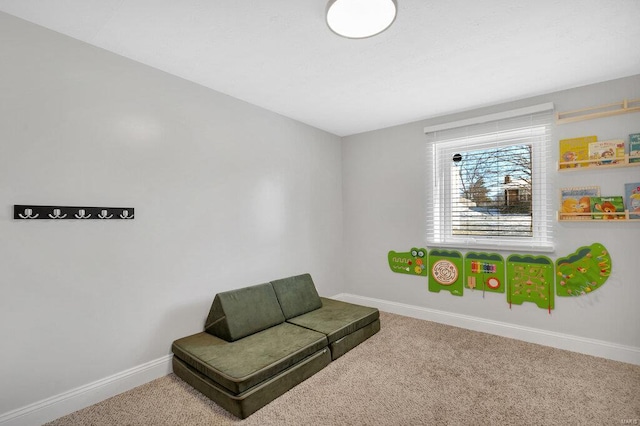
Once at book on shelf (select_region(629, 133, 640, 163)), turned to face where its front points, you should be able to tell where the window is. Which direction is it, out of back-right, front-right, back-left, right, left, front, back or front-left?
right

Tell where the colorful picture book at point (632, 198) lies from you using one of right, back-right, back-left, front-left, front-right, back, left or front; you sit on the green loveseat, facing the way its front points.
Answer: front-left

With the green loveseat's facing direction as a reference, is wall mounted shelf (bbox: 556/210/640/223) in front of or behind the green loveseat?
in front

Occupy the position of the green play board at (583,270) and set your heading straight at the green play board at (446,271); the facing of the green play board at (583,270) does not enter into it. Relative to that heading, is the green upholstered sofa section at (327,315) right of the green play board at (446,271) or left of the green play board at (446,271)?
left

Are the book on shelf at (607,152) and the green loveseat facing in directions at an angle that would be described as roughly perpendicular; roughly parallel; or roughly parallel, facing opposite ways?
roughly perpendicular

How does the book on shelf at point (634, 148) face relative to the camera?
toward the camera

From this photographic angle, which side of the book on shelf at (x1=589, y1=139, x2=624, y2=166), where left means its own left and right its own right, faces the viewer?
front

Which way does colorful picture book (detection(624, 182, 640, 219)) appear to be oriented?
toward the camera

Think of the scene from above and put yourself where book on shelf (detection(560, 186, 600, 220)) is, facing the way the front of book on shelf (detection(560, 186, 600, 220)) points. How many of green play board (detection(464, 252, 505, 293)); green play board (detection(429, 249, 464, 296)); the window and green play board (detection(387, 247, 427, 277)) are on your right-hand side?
4
